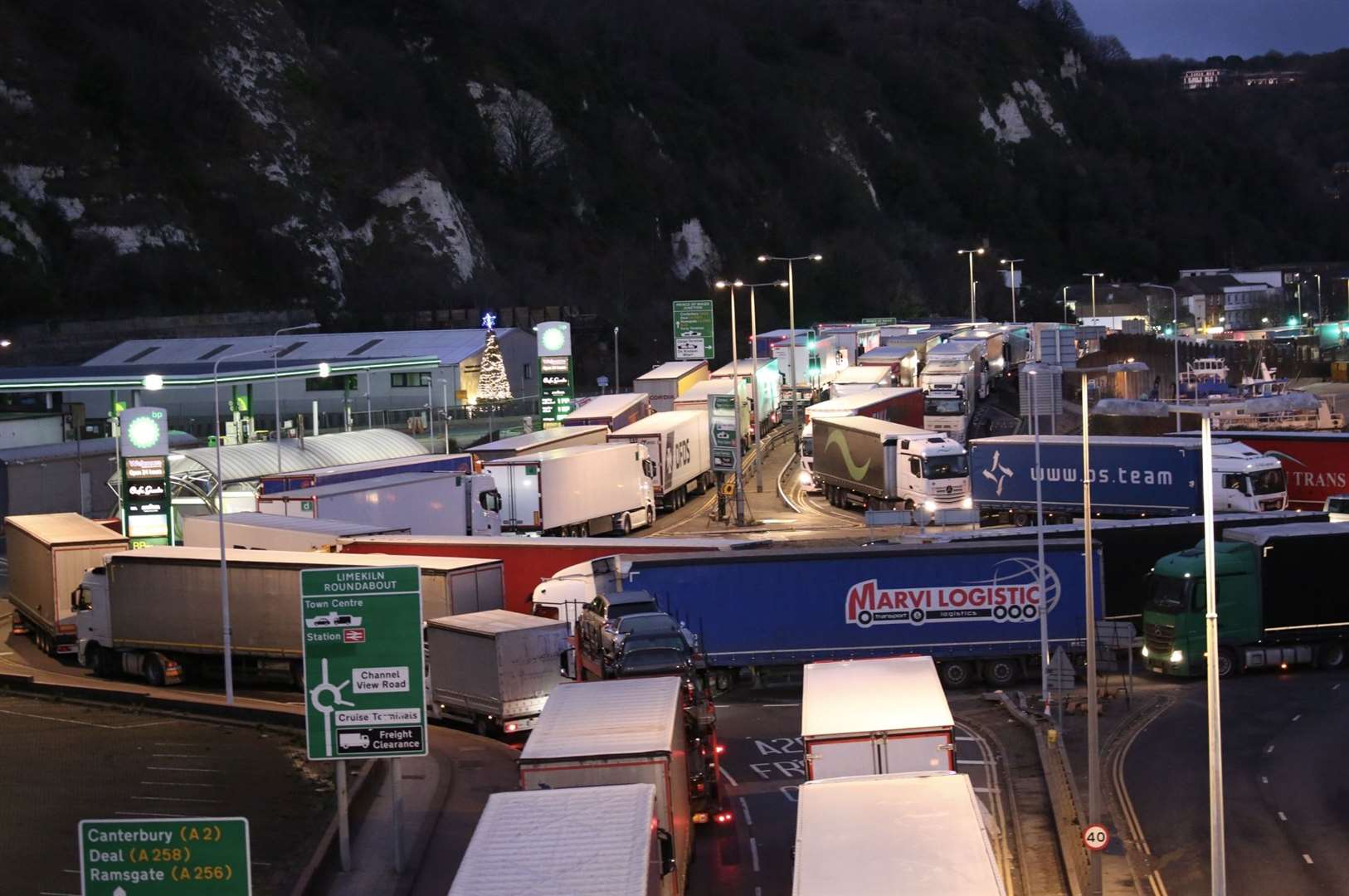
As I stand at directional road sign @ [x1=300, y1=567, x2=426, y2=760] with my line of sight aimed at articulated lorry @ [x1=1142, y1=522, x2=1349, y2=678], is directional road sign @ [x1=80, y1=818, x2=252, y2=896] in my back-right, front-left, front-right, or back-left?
back-right

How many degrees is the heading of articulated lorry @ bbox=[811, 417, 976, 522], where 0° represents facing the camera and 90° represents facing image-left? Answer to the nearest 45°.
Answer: approximately 315°

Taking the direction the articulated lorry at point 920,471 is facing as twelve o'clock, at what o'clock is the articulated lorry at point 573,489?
the articulated lorry at point 573,489 is roughly at 4 o'clock from the articulated lorry at point 920,471.

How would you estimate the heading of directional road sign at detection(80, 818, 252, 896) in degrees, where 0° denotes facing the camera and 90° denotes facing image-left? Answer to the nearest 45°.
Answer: approximately 0°

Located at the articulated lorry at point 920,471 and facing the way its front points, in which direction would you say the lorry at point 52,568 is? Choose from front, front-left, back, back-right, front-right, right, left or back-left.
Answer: right

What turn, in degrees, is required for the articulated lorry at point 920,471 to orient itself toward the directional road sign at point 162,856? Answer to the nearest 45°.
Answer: approximately 45° to its right

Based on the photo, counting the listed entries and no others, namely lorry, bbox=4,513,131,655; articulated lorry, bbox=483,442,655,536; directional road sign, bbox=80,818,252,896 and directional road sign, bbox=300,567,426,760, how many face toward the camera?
2

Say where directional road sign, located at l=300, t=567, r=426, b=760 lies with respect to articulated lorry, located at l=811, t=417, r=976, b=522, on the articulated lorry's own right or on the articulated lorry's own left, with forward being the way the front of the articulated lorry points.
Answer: on the articulated lorry's own right
